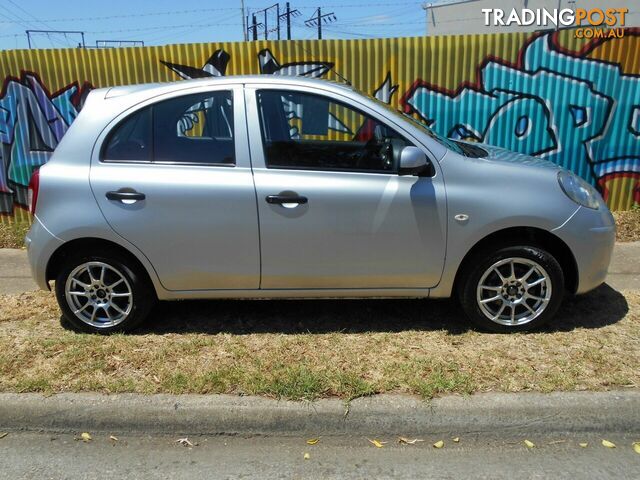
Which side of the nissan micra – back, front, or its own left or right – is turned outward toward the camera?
right

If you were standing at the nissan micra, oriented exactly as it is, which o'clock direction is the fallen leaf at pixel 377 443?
The fallen leaf is roughly at 2 o'clock from the nissan micra.

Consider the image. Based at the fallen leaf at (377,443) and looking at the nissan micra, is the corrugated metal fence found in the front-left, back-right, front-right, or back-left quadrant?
front-right

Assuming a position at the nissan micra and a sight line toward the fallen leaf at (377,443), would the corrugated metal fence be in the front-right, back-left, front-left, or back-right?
back-left

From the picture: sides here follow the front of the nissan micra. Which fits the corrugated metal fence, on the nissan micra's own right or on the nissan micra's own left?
on the nissan micra's own left
